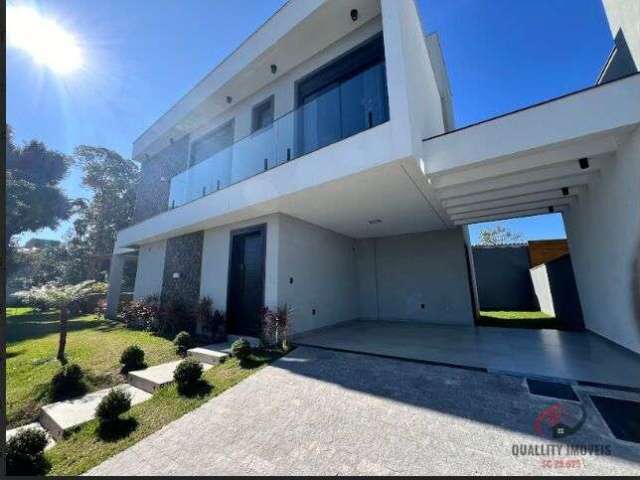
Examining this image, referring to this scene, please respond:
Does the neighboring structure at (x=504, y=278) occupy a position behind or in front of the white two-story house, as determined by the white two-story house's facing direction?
behind

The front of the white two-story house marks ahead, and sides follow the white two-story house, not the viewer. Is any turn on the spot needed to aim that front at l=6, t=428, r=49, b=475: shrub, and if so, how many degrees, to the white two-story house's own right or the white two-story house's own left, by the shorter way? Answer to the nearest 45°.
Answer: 0° — it already faces it

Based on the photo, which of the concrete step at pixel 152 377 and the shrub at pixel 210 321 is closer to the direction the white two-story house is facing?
the concrete step

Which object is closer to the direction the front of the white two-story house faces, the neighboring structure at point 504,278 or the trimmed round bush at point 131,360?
the trimmed round bush

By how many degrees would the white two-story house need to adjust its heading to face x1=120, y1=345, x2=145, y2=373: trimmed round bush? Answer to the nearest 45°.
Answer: approximately 45° to its right

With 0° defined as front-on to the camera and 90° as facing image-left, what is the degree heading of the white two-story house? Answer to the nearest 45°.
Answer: approximately 45°

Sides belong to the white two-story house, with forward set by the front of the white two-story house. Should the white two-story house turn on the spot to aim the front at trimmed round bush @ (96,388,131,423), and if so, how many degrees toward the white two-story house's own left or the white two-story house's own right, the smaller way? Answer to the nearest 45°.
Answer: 0° — it already faces it

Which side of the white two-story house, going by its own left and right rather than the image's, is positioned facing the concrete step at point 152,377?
front

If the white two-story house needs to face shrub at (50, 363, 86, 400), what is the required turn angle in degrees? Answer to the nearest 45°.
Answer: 0° — it already faces it

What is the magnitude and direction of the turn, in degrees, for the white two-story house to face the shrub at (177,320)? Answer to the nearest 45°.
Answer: approximately 45° to its right
